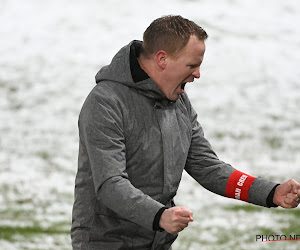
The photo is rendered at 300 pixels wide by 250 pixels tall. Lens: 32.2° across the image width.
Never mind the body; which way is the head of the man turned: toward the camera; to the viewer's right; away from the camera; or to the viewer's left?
to the viewer's right
